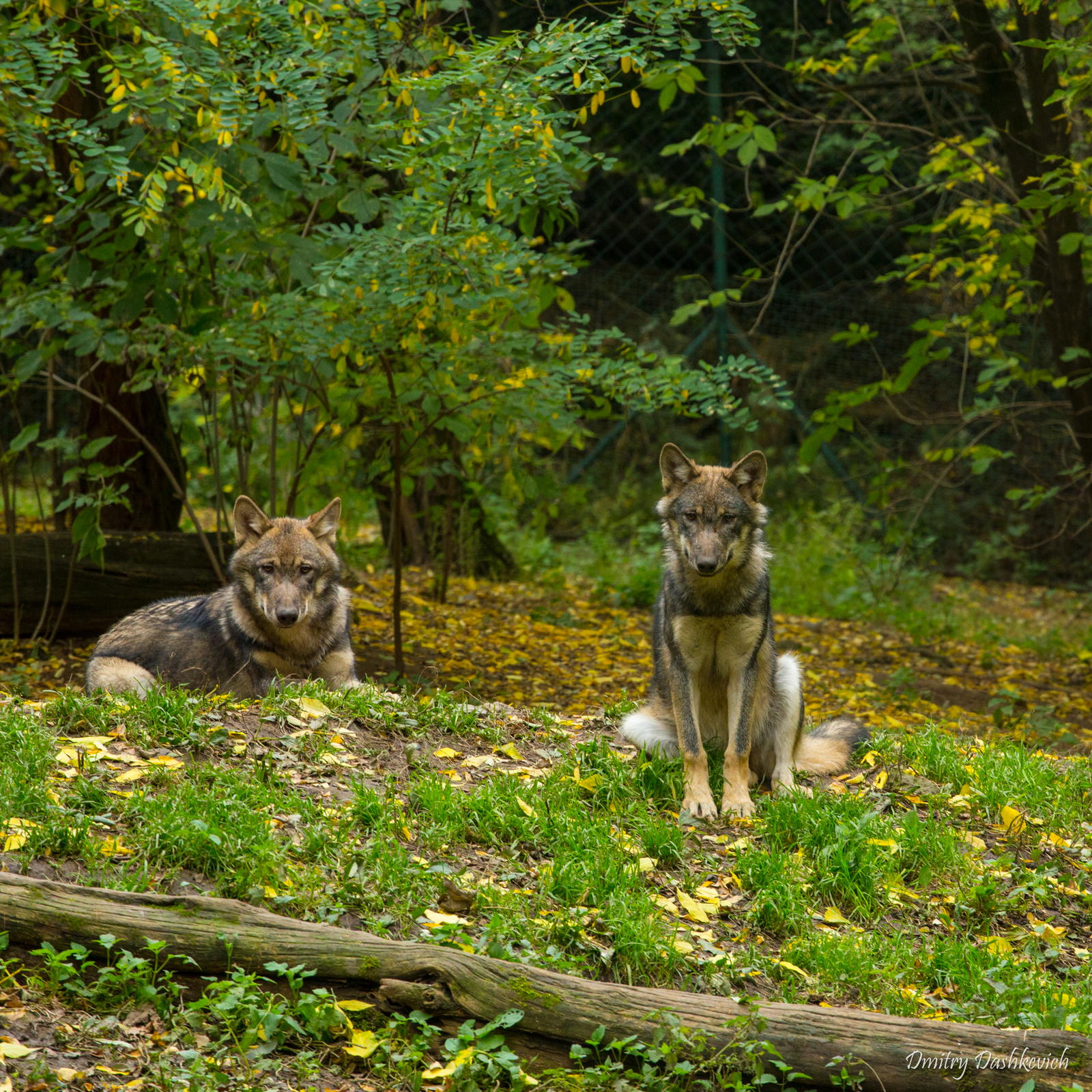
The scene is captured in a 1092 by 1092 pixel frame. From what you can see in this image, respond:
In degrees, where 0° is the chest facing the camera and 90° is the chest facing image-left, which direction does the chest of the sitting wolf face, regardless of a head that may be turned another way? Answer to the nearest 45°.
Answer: approximately 0°

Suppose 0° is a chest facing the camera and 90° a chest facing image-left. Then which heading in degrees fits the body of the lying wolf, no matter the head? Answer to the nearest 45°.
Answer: approximately 315°

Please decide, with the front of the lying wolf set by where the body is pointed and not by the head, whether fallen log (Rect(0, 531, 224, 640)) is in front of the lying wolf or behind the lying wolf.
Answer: behind

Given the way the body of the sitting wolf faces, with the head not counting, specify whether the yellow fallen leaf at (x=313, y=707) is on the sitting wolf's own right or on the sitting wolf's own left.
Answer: on the sitting wolf's own right

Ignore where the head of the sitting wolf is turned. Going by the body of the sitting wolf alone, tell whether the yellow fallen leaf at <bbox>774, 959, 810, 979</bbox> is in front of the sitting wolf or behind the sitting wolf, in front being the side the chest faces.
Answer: in front

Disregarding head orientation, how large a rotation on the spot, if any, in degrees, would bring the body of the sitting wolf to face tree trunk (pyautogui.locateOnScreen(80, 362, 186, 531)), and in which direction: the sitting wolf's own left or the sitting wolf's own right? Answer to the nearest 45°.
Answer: approximately 135° to the sitting wolf's own right

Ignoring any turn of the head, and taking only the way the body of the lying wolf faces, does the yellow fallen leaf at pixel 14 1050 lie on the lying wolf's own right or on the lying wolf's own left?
on the lying wolf's own right

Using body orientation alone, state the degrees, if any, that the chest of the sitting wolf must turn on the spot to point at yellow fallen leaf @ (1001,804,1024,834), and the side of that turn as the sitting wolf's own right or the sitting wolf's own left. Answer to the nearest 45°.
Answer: approximately 90° to the sitting wolf's own left

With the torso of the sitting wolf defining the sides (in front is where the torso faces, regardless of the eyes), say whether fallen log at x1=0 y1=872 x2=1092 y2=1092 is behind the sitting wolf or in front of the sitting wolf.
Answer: in front

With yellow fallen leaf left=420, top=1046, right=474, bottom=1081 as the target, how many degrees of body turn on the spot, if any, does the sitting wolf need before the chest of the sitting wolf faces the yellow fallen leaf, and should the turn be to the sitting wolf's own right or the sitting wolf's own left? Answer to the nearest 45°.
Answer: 0° — it already faces it

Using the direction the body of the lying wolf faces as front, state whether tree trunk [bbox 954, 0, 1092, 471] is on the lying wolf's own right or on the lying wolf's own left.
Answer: on the lying wolf's own left

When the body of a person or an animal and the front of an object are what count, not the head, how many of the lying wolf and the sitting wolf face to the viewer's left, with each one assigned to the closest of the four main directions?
0

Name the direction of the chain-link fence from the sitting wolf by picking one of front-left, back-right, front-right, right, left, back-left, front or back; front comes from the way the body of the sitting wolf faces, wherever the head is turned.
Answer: back
